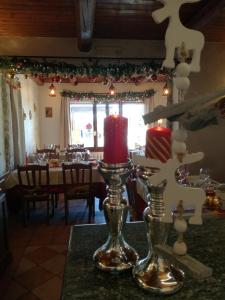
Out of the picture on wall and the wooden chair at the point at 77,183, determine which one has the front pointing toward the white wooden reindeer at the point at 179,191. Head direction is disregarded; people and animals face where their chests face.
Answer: the picture on wall

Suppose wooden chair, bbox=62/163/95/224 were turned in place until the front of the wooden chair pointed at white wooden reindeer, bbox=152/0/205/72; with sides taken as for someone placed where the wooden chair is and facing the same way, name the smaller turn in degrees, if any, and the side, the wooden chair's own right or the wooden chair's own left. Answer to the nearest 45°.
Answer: approximately 180°

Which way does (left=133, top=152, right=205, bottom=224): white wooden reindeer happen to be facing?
to the viewer's left

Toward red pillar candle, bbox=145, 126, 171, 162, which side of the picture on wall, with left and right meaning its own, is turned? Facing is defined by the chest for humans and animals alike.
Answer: front

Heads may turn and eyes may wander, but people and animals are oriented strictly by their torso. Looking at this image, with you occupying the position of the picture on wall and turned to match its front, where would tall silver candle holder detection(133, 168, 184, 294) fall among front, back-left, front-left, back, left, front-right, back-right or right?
front

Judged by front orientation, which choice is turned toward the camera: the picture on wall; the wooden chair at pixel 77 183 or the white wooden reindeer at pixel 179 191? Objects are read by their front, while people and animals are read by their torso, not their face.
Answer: the picture on wall

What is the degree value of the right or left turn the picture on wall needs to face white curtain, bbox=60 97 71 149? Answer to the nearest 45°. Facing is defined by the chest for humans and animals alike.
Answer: approximately 90° to its left

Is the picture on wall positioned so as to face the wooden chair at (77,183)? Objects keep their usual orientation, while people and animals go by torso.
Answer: yes

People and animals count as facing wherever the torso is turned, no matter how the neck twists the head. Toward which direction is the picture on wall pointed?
toward the camera

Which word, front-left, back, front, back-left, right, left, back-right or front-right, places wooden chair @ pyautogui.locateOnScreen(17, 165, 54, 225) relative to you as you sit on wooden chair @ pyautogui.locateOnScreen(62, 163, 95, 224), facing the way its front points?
left

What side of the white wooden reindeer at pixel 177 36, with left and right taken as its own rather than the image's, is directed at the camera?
left

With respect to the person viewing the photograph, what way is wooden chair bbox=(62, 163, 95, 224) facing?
facing away from the viewer

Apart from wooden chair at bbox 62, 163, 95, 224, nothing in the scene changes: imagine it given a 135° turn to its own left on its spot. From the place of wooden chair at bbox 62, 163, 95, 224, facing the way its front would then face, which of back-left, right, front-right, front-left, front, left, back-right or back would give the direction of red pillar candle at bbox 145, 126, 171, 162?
front-left

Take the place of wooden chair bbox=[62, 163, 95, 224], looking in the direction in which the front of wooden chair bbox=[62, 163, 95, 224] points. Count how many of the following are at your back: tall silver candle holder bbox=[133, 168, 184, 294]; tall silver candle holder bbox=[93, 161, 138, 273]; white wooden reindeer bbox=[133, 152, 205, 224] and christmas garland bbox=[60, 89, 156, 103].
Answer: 3

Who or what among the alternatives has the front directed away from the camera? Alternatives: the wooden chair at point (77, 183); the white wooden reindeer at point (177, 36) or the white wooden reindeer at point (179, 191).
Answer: the wooden chair

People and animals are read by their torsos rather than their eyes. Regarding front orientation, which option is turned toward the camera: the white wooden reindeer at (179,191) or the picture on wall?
the picture on wall

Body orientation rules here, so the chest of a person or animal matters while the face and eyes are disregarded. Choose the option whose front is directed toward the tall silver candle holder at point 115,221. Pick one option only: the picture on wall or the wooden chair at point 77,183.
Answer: the picture on wall

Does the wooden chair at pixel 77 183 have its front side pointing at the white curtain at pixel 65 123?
yes
